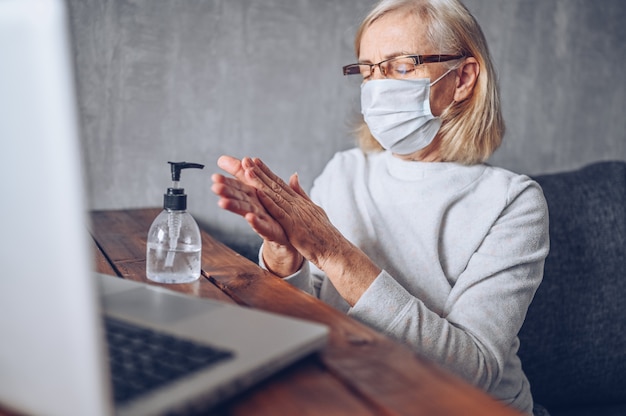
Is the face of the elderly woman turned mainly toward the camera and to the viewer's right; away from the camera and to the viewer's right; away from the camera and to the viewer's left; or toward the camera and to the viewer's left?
toward the camera and to the viewer's left

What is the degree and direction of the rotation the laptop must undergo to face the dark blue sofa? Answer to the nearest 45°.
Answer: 0° — it already faces it

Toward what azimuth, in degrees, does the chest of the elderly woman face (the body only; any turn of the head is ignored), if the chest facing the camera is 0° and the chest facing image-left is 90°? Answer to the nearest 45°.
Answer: approximately 45°

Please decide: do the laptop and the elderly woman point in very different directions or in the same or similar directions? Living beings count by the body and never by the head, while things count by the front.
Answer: very different directions

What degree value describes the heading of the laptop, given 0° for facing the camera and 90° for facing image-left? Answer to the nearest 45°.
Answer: approximately 225°

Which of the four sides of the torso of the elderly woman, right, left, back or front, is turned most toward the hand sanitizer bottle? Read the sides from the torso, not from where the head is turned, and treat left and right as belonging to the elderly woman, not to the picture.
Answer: front
